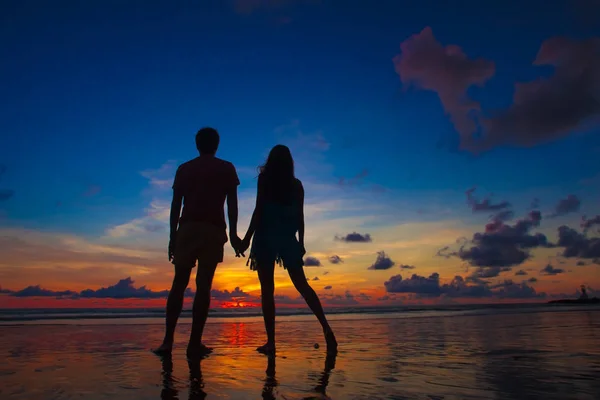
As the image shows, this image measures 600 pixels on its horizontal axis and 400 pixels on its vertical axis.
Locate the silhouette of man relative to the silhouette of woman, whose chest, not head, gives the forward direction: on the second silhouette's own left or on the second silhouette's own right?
on the second silhouette's own left

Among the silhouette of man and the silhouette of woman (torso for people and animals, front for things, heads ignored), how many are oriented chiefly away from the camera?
2

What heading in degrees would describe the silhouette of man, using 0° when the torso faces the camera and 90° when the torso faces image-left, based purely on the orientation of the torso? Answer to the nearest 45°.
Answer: approximately 180°

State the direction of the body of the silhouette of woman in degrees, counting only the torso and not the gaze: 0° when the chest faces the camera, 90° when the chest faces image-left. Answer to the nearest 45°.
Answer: approximately 180°

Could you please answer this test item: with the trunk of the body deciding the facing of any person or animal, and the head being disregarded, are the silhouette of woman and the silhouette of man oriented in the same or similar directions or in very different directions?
same or similar directions

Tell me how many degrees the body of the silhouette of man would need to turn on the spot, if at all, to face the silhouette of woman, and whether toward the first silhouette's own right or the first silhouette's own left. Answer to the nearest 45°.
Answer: approximately 90° to the first silhouette's own right
